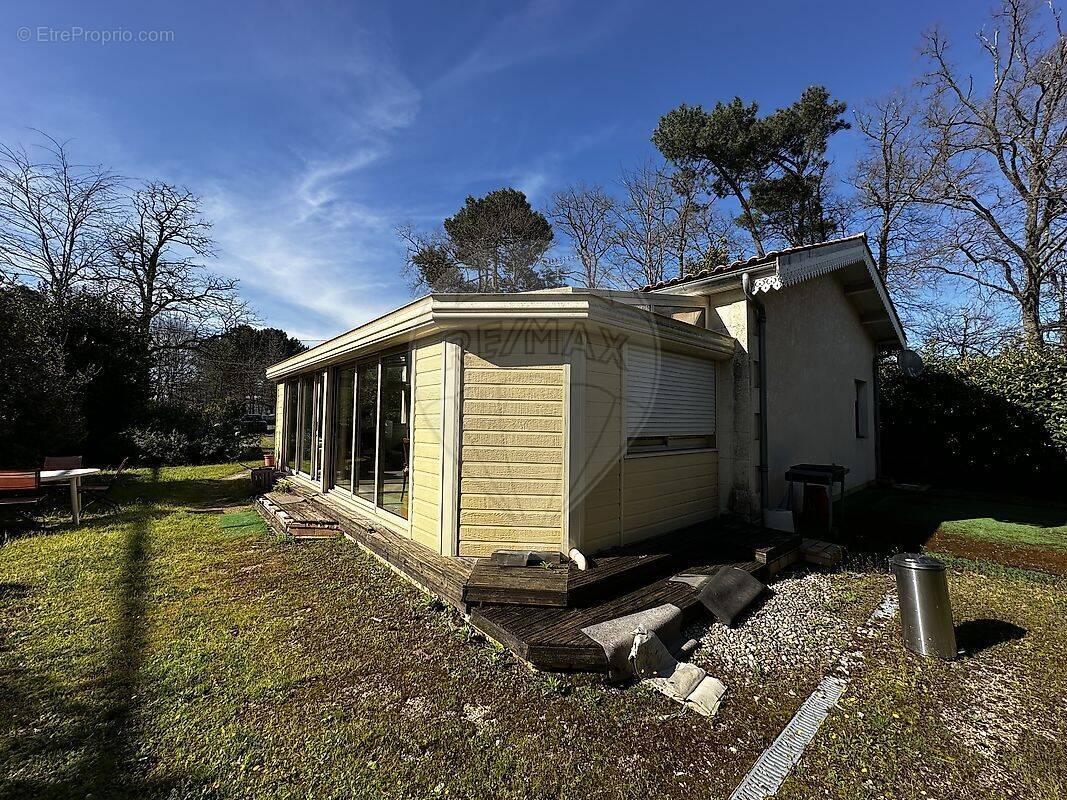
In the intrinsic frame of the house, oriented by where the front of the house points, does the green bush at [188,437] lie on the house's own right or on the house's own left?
on the house's own right

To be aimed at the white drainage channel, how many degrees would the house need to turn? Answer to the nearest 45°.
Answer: approximately 90° to its left

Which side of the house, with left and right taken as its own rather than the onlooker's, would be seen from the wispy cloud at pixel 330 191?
right

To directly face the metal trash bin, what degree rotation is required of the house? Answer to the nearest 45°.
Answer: approximately 90° to its left

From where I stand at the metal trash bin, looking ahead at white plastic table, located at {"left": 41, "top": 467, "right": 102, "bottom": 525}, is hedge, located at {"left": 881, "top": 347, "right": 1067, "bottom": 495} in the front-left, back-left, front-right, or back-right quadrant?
back-right

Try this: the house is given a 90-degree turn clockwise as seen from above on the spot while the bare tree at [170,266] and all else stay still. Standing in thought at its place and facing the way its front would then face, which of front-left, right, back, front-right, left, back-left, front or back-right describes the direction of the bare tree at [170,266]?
front

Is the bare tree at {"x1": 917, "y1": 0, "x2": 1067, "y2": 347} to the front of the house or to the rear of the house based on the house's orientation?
to the rear

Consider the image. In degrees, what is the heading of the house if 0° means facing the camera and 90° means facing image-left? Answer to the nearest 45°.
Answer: approximately 45°

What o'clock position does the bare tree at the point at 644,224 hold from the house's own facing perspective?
The bare tree is roughly at 5 o'clock from the house.

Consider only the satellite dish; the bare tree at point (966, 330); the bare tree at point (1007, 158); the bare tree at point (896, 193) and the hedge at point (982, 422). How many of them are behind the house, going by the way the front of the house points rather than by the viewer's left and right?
5

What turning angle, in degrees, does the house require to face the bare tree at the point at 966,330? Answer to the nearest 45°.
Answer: approximately 180°

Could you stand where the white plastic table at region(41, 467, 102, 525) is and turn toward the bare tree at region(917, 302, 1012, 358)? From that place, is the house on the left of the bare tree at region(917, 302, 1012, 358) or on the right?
right
